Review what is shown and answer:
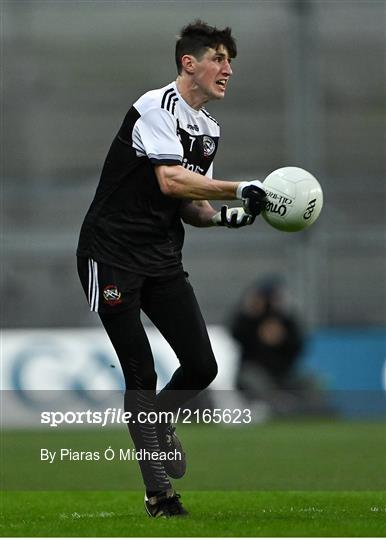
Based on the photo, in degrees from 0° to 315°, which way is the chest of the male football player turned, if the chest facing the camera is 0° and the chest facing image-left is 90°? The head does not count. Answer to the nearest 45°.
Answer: approximately 315°

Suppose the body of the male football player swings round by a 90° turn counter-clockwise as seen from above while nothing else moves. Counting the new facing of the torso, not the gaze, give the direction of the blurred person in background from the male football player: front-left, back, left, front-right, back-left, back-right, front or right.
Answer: front-left
